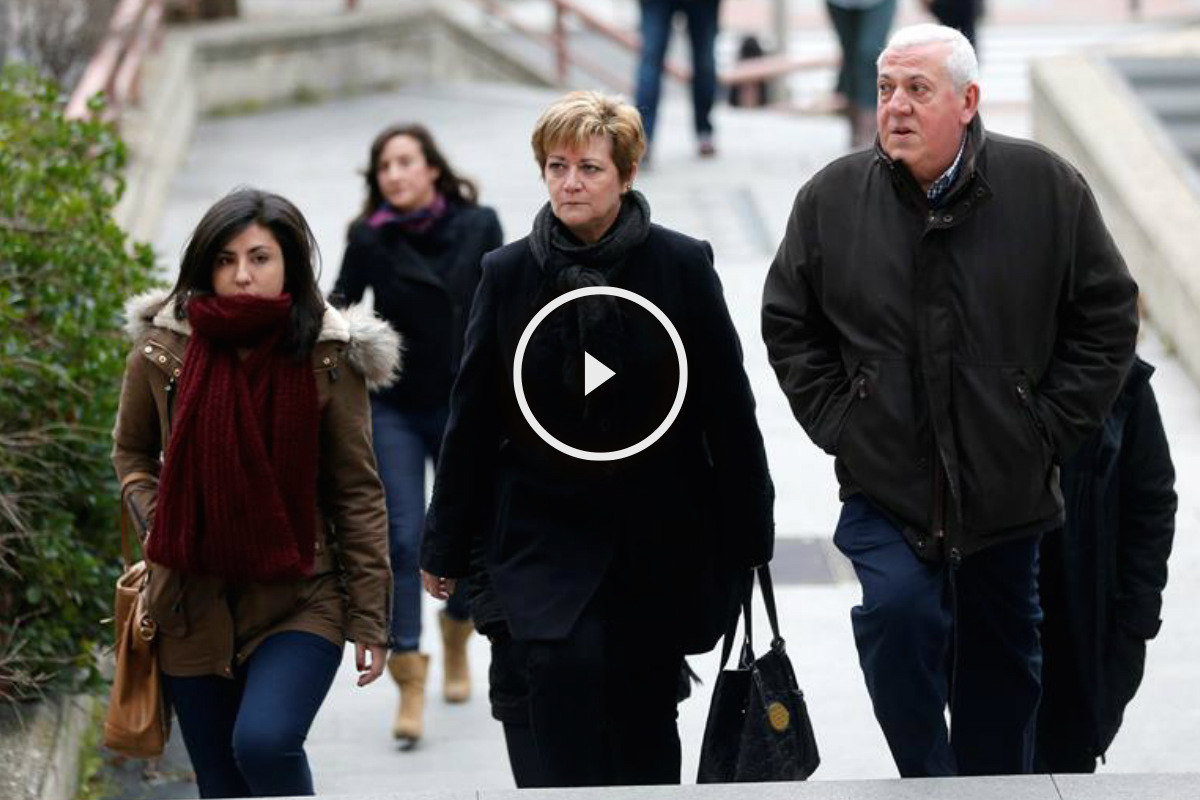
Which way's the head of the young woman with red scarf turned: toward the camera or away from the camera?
toward the camera

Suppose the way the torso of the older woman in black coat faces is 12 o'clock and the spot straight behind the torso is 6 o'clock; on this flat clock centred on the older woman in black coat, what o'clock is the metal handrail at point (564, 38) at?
The metal handrail is roughly at 6 o'clock from the older woman in black coat.

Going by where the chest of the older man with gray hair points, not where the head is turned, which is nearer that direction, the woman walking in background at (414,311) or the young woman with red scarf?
the young woman with red scarf

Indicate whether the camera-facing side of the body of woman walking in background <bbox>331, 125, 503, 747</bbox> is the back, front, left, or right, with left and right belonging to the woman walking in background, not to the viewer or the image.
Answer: front

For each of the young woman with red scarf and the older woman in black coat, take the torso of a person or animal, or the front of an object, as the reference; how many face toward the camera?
2

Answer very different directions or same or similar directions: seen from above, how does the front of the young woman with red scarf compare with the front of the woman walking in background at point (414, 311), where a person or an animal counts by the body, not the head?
same or similar directions

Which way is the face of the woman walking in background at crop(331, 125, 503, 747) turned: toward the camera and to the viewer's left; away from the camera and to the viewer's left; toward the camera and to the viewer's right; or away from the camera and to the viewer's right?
toward the camera and to the viewer's left

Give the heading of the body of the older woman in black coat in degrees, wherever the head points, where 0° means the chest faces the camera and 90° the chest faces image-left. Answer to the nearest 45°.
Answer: approximately 0°

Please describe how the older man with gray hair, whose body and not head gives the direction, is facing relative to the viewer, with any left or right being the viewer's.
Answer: facing the viewer

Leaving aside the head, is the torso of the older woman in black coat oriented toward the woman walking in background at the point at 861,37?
no

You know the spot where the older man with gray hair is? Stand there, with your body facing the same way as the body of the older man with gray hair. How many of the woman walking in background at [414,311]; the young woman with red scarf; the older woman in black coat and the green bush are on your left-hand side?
0

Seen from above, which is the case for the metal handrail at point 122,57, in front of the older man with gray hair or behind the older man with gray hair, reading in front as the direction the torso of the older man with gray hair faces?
behind

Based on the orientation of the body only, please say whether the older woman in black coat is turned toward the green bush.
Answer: no

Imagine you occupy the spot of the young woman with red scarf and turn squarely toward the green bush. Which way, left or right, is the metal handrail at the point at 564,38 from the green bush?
right

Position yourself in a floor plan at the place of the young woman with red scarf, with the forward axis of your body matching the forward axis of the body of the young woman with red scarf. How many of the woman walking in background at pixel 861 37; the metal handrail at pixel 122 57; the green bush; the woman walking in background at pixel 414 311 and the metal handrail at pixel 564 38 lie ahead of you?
0

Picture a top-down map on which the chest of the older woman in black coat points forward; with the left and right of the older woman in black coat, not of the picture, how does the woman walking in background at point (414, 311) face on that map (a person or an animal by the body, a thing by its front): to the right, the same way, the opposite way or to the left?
the same way

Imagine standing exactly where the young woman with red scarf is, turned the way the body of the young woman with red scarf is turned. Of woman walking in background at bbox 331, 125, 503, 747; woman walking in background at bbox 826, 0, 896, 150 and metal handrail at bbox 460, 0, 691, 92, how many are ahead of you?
0

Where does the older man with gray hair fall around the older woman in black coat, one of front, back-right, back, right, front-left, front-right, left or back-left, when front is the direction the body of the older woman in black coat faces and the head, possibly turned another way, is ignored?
left

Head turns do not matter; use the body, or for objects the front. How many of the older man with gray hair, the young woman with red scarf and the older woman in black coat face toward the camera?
3

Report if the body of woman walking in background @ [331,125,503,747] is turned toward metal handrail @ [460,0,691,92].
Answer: no
